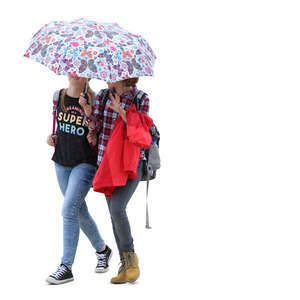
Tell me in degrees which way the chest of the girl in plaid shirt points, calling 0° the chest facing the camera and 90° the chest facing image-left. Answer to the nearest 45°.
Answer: approximately 45°
